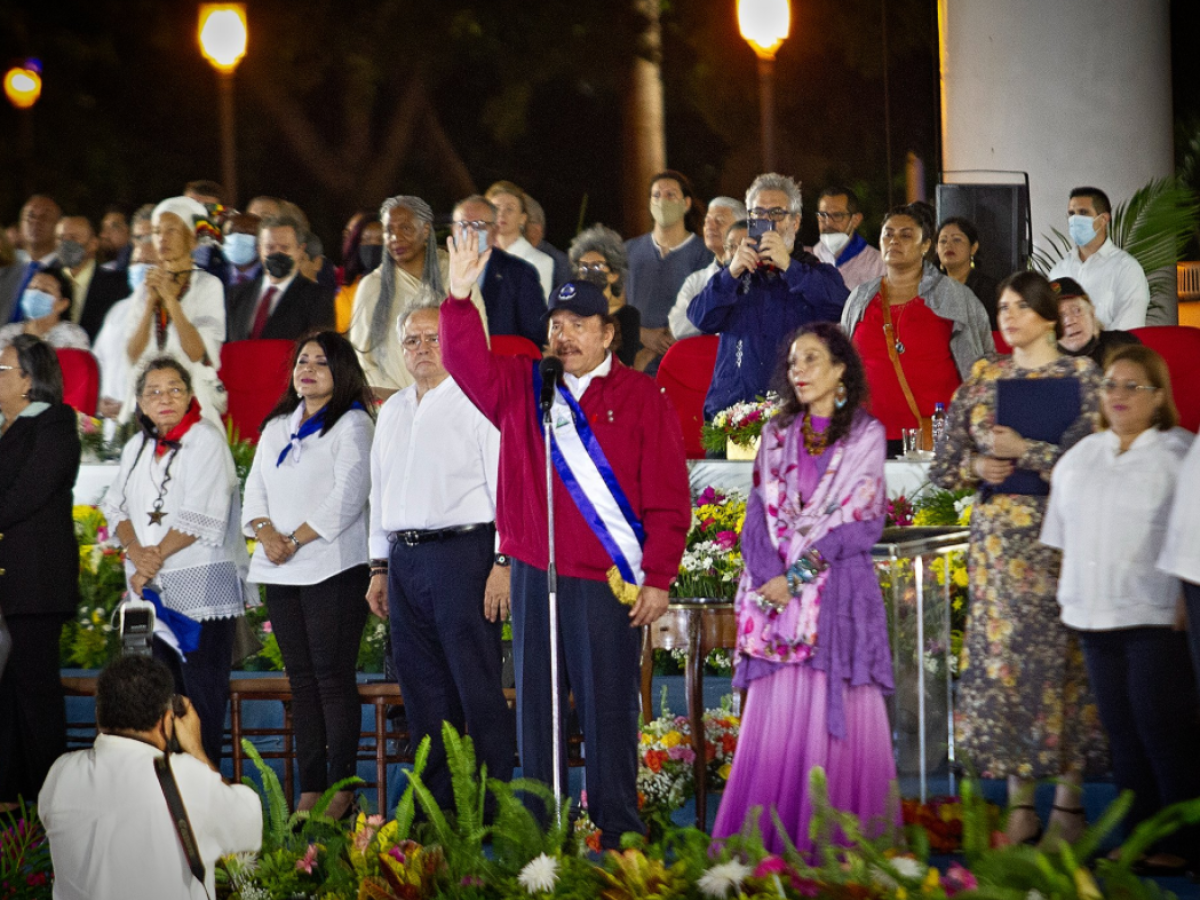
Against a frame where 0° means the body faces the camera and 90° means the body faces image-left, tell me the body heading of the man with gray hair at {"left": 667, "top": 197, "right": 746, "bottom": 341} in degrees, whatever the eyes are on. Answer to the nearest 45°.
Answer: approximately 45°

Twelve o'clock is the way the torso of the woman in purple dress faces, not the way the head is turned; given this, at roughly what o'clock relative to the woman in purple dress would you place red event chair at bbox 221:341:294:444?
The red event chair is roughly at 3 o'clock from the woman in purple dress.

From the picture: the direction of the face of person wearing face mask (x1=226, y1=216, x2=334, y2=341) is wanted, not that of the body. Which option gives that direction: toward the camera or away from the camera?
toward the camera

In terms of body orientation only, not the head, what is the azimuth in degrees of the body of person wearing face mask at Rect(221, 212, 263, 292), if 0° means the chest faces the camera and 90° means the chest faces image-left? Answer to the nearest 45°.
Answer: approximately 45°

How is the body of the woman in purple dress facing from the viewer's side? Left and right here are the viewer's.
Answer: facing the viewer and to the left of the viewer

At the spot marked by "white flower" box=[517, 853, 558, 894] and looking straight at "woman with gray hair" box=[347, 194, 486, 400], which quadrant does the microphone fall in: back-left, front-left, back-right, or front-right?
front-right

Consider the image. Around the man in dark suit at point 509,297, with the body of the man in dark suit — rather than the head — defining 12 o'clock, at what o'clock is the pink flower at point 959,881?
The pink flower is roughly at 10 o'clock from the man in dark suit.

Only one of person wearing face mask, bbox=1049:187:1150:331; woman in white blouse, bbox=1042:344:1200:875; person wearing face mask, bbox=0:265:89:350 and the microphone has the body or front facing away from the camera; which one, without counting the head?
the microphone

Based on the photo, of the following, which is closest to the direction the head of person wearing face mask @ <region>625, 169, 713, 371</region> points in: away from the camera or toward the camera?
toward the camera

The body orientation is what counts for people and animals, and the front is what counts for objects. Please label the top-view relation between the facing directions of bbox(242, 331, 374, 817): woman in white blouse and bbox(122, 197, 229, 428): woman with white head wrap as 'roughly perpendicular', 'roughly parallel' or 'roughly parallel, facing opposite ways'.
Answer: roughly parallel

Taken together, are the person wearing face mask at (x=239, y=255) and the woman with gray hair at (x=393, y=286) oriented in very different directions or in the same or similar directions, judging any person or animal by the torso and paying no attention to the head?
same or similar directions

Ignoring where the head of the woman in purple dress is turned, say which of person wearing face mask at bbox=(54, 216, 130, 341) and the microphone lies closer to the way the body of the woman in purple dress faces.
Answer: the microphone

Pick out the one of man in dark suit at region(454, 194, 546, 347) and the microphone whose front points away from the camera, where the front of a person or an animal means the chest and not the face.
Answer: the microphone

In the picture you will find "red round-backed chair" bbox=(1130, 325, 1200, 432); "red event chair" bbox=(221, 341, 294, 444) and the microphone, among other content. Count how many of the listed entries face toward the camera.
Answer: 2

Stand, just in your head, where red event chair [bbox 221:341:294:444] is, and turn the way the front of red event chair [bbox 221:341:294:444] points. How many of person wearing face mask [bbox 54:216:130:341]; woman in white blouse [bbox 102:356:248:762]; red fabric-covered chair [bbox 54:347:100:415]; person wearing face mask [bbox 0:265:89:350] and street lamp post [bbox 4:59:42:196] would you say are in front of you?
1
